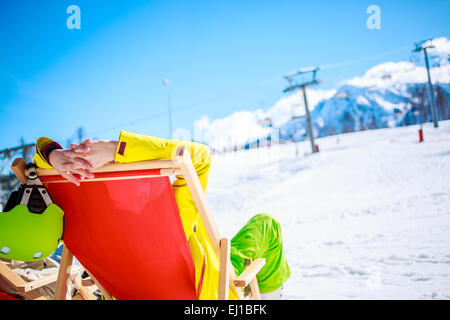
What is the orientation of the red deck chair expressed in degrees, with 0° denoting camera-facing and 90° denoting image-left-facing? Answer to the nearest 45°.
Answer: approximately 225°

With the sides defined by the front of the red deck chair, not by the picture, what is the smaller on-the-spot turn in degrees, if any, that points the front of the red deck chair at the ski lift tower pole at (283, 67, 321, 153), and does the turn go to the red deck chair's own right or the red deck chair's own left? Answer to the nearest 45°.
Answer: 0° — it already faces it
